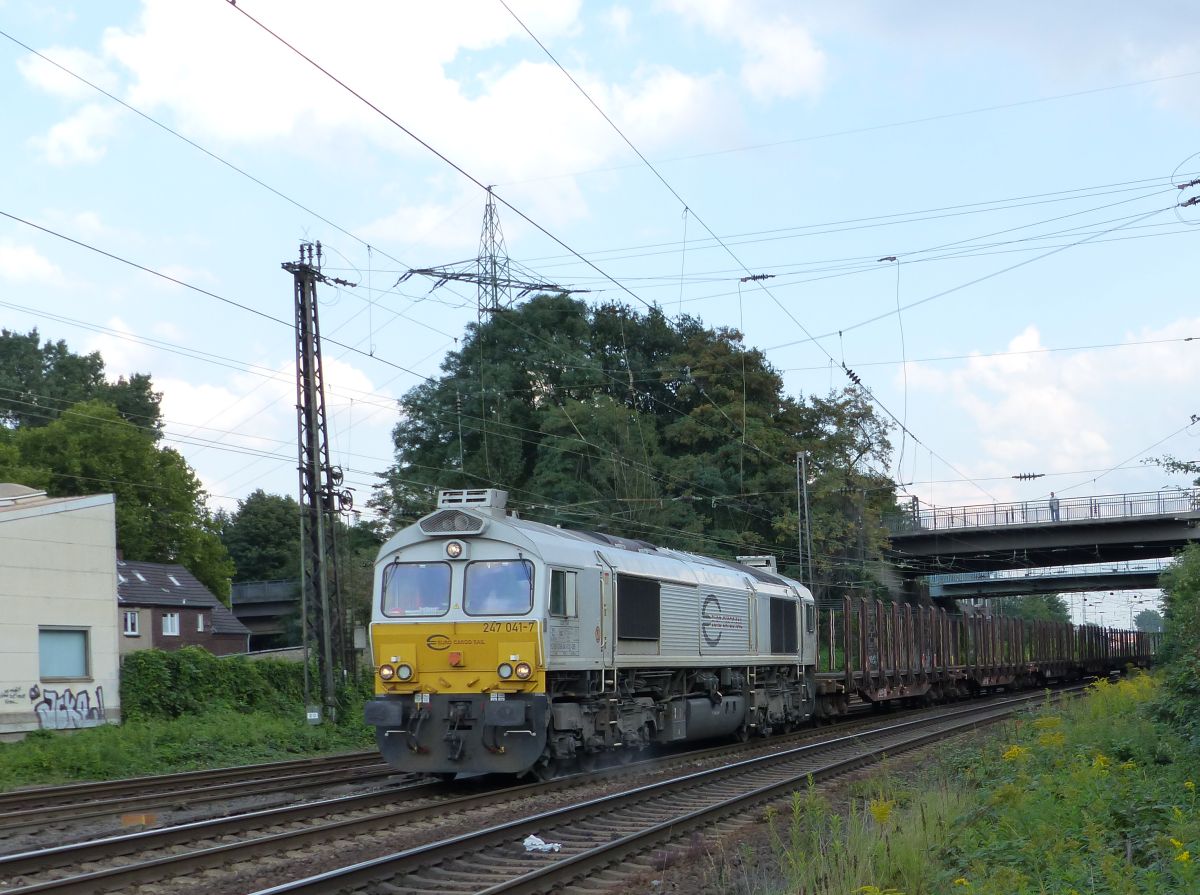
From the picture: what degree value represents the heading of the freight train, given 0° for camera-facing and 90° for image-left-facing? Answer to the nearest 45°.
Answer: approximately 45°

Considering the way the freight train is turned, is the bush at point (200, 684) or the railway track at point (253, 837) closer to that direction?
the railway track

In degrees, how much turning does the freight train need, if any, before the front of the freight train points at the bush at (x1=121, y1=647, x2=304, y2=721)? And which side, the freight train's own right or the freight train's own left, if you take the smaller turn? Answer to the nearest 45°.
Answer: approximately 90° to the freight train's own right

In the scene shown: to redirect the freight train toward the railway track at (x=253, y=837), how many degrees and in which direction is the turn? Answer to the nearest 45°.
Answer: approximately 45° to its left

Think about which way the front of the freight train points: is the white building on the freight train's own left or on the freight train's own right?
on the freight train's own right

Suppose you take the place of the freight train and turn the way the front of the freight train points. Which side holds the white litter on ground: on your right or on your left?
on your left
